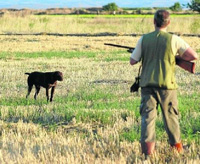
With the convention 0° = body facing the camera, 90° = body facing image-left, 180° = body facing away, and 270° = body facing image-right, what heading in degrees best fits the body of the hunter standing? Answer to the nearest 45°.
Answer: approximately 180°
